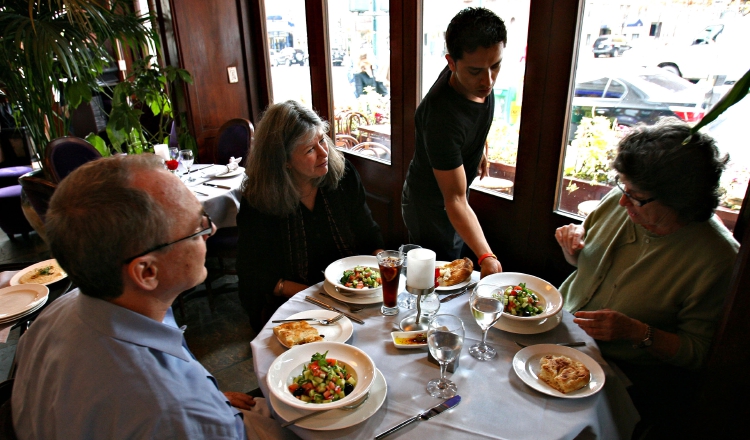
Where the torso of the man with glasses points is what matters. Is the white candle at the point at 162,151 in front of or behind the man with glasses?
in front

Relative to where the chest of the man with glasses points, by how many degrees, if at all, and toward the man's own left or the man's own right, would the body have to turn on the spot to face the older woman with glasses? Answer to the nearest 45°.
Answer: approximately 45° to the man's own right

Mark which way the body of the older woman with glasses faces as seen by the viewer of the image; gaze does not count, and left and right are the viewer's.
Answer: facing the viewer and to the left of the viewer

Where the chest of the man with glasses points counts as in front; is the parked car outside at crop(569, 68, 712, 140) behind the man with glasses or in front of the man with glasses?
in front

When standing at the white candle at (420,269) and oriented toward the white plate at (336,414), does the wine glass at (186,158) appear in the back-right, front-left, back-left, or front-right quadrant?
back-right

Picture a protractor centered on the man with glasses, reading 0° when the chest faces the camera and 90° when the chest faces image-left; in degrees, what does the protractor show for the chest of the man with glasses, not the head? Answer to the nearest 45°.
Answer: approximately 225°

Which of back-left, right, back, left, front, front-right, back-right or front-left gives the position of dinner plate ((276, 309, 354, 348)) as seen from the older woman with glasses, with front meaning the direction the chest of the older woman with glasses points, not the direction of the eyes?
front

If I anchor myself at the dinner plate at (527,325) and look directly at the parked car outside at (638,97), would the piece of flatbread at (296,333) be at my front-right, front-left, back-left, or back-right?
back-left

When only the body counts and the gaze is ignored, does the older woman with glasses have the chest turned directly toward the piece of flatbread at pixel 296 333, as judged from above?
yes

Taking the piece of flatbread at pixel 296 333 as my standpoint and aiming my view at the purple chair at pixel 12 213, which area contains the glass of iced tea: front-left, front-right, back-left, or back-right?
back-right

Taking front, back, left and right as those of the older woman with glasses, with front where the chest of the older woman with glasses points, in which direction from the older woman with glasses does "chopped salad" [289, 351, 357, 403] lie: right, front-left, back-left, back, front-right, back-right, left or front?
front

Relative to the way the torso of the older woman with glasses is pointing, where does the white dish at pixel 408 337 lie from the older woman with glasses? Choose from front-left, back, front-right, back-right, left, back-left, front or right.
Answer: front

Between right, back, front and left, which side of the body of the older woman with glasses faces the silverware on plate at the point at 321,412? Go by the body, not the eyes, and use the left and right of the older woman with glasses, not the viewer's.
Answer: front

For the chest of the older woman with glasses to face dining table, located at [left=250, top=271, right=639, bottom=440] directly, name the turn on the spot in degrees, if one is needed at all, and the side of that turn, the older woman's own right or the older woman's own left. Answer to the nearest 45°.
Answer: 0° — they already face it

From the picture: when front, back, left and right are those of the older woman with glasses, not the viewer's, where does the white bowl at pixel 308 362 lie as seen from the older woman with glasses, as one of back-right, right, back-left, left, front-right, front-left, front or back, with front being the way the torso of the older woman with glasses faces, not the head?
front

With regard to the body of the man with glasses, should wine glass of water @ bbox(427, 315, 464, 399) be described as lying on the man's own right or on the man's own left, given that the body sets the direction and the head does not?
on the man's own right

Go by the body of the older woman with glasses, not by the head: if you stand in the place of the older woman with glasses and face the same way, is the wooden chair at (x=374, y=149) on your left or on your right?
on your right

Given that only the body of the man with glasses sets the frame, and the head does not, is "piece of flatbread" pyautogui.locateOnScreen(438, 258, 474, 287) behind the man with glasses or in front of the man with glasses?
in front
